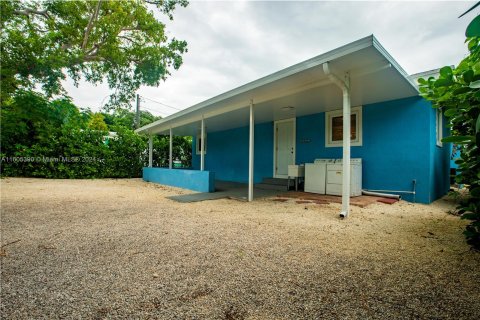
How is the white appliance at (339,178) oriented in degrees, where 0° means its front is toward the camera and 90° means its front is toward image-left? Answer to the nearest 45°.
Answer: approximately 45°

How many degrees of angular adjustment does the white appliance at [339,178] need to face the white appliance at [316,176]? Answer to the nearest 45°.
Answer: approximately 45° to its right

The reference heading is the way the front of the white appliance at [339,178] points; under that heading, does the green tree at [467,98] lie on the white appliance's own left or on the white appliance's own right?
on the white appliance's own left

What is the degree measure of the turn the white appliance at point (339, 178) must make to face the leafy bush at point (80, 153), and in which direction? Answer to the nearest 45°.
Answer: approximately 45° to its right
